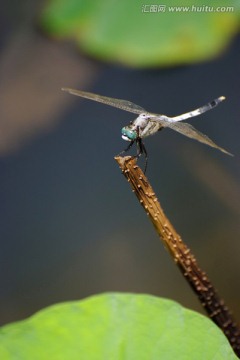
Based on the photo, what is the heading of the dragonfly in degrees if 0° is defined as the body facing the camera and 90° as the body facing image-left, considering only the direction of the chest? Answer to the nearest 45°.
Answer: approximately 45°
